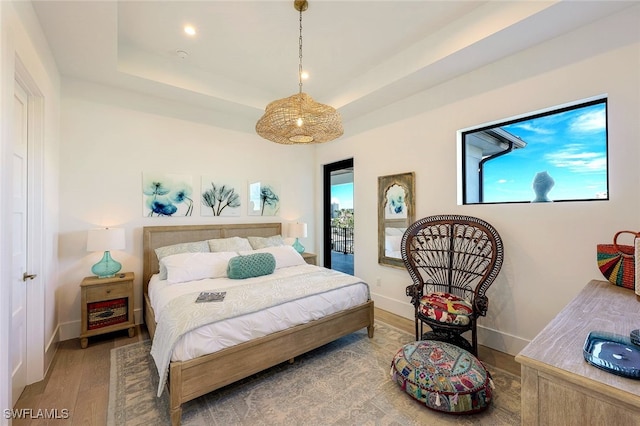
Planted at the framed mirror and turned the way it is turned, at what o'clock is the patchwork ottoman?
The patchwork ottoman is roughly at 10 o'clock from the framed mirror.

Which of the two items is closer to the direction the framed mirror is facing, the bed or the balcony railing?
the bed

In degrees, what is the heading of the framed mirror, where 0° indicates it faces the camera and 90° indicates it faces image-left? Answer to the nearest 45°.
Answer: approximately 45°

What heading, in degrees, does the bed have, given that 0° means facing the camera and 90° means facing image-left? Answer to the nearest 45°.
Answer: approximately 315°

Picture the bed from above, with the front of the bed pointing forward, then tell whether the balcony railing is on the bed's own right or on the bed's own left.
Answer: on the bed's own left

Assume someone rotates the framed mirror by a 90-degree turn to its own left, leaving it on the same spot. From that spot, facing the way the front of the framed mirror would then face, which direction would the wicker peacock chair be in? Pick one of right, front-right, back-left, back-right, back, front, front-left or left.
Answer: front

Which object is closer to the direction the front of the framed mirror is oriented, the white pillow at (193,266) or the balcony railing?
the white pillow
